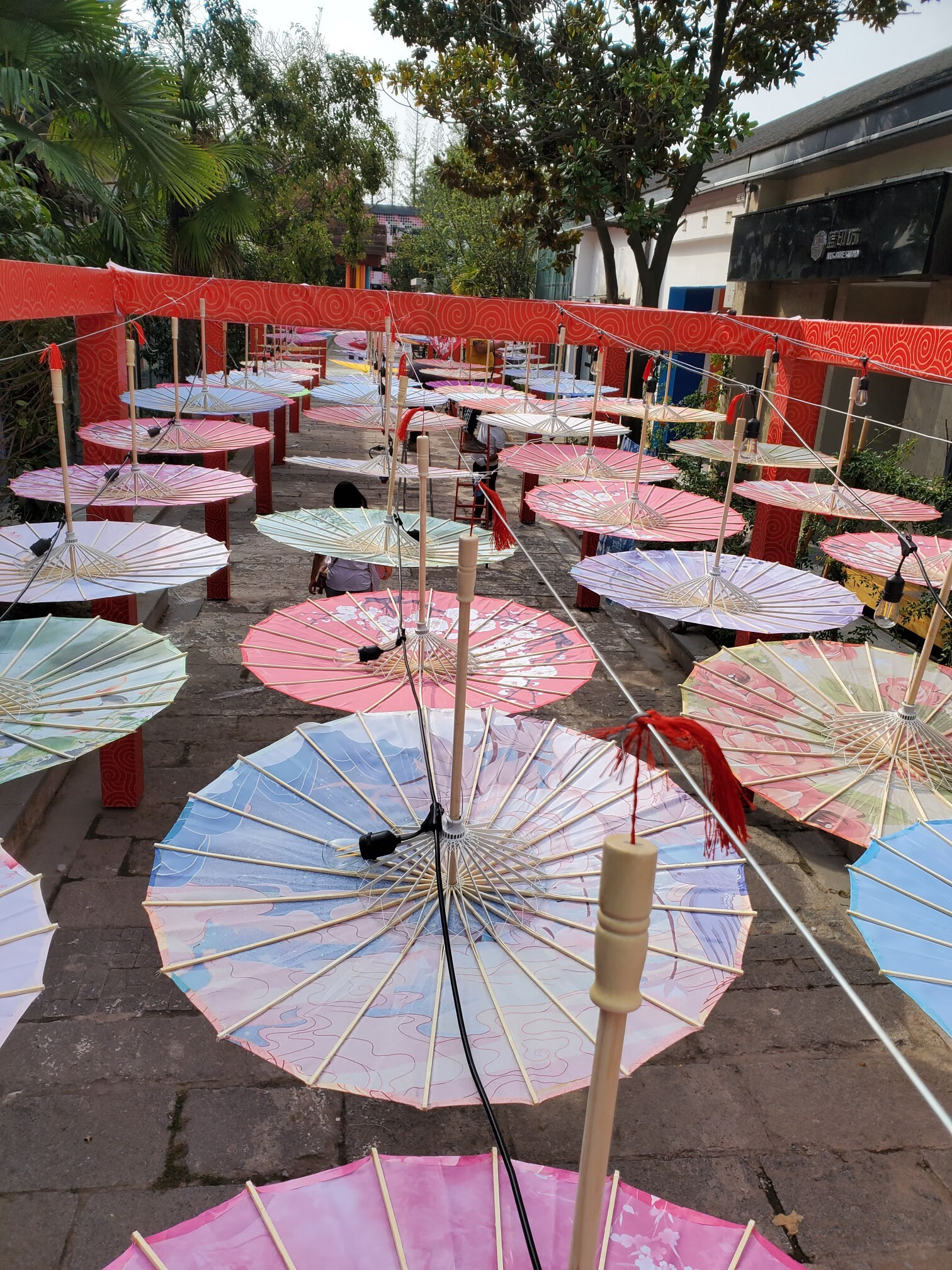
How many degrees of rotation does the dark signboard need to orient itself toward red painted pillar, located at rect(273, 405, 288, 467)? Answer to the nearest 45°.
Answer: approximately 45° to its right

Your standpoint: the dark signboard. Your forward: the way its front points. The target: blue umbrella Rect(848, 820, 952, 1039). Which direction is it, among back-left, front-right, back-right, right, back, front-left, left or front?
front-left

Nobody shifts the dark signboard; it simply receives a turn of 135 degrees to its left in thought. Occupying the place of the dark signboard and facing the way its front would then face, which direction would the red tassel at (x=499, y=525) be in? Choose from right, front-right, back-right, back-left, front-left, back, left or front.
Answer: right

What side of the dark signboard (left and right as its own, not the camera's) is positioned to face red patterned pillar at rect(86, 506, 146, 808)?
front

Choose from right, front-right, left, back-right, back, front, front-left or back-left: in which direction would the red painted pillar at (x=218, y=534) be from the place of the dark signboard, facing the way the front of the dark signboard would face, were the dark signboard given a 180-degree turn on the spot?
back

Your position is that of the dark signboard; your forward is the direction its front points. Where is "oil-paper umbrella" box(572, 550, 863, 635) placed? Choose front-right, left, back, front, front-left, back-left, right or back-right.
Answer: front-left

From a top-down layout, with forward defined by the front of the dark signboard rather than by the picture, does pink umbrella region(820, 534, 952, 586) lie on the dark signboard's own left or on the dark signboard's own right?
on the dark signboard's own left

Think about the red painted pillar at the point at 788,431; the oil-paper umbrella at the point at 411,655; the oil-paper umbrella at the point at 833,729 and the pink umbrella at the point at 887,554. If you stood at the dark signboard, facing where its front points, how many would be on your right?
0

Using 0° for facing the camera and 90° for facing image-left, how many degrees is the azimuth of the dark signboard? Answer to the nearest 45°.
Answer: approximately 45°

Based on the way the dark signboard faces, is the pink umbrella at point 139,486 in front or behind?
in front

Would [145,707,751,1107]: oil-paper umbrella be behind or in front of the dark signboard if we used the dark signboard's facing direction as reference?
in front

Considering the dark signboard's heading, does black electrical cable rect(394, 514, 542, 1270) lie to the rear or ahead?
ahead

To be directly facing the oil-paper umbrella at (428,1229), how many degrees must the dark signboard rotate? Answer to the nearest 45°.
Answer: approximately 45° to its left

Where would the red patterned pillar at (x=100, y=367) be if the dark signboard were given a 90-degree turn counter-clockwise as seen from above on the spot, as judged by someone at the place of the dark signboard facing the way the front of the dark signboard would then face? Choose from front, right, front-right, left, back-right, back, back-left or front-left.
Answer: right

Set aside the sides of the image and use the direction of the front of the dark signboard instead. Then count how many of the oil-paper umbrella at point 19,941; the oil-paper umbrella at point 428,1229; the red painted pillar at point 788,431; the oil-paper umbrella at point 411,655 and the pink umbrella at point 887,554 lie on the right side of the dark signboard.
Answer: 0
